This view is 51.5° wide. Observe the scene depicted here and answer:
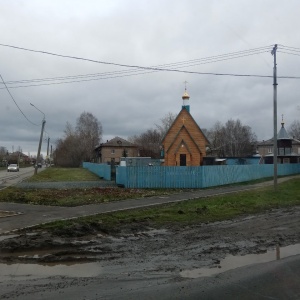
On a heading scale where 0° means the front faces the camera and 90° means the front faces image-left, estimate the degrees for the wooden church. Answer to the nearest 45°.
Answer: approximately 0°
